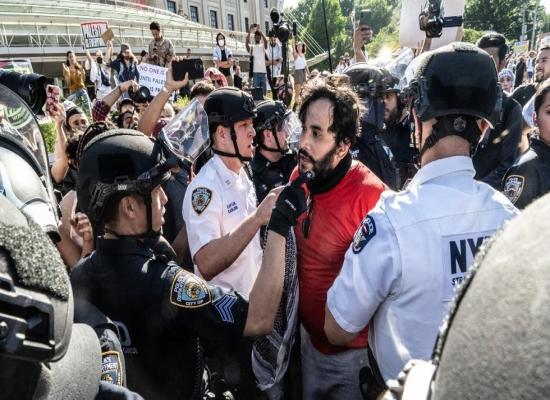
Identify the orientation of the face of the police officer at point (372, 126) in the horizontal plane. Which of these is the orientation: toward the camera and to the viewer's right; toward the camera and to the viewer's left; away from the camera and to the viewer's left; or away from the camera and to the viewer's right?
toward the camera and to the viewer's left

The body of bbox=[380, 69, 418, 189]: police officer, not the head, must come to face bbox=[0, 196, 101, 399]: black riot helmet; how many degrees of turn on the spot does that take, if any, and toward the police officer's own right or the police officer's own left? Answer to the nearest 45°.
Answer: approximately 45° to the police officer's own left

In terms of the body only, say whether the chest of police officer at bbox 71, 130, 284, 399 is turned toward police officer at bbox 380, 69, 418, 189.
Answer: yes

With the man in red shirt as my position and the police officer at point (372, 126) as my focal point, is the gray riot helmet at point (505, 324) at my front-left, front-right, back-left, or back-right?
back-right

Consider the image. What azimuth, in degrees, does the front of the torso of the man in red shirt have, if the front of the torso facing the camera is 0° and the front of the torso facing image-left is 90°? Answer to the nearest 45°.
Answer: approximately 45°

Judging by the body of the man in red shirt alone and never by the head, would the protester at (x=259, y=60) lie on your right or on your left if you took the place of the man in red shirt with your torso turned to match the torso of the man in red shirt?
on your right

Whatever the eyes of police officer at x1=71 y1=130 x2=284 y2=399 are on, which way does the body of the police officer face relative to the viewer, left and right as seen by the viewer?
facing away from the viewer and to the right of the viewer

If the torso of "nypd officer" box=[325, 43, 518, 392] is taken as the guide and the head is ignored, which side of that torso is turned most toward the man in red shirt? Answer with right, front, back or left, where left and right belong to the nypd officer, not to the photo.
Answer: front

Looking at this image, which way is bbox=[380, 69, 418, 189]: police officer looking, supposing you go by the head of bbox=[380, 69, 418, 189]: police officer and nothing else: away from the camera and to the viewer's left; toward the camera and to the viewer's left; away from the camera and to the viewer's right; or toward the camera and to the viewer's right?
toward the camera and to the viewer's left

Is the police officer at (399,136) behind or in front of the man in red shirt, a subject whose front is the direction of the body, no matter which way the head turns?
behind

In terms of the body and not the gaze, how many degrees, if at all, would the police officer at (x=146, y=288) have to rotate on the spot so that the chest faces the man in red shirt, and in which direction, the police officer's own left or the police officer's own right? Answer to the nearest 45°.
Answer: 0° — they already face them

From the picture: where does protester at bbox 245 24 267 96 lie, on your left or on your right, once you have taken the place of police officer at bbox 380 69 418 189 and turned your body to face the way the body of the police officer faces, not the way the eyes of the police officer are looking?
on your right

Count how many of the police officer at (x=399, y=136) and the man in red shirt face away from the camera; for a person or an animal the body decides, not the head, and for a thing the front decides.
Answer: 0

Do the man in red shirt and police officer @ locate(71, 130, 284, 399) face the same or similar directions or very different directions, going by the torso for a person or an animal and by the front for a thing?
very different directions

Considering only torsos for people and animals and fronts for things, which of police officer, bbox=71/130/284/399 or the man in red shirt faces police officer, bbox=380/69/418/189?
police officer, bbox=71/130/284/399

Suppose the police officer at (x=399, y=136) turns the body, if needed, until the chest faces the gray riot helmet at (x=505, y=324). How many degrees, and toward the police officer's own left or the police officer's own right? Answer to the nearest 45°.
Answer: approximately 45° to the police officer's own left

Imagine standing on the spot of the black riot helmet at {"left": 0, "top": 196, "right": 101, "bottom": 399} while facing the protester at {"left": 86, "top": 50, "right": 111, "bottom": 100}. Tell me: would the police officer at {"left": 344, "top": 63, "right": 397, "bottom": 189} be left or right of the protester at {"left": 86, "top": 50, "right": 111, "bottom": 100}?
right

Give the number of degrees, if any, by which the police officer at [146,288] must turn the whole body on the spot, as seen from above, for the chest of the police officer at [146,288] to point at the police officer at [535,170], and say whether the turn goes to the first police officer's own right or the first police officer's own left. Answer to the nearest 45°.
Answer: approximately 45° to the first police officer's own right

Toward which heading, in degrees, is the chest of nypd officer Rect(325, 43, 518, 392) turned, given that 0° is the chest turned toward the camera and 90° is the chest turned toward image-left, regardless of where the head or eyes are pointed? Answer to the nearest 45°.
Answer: approximately 135°

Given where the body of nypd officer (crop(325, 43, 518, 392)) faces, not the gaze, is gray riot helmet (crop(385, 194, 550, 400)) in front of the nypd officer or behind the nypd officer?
behind
